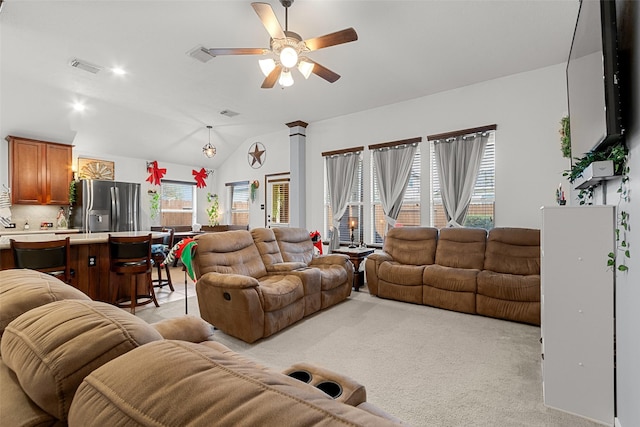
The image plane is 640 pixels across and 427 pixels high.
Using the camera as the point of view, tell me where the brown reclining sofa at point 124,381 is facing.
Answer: facing away from the viewer and to the right of the viewer

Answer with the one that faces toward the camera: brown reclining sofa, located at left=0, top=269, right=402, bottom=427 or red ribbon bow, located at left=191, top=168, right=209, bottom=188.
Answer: the red ribbon bow

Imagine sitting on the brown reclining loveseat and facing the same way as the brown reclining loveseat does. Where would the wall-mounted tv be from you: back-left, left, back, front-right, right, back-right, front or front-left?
front

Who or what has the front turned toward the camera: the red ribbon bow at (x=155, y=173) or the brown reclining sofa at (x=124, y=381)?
the red ribbon bow

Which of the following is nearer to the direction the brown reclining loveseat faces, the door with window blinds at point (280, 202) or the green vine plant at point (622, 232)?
the green vine plant

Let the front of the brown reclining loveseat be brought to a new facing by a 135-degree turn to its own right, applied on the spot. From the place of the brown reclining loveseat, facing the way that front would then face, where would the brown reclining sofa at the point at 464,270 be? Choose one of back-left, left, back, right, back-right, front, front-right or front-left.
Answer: back

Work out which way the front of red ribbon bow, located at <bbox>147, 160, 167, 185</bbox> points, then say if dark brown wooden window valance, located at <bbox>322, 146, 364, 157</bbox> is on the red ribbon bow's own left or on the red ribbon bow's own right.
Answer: on the red ribbon bow's own left

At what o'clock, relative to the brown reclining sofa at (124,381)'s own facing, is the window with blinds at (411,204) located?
The window with blinds is roughly at 12 o'clock from the brown reclining sofa.

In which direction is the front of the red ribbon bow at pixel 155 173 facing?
toward the camera

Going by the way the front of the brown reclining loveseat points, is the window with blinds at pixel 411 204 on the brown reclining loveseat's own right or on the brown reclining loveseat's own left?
on the brown reclining loveseat's own left

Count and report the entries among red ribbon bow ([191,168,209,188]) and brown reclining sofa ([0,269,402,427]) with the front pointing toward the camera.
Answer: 1

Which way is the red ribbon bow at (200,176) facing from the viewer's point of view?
toward the camera

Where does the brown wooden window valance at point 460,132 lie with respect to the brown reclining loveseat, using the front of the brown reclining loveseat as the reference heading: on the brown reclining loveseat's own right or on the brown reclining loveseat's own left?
on the brown reclining loveseat's own left

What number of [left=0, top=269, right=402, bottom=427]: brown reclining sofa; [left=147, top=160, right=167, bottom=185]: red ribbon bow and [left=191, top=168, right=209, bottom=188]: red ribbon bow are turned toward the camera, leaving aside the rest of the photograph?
2

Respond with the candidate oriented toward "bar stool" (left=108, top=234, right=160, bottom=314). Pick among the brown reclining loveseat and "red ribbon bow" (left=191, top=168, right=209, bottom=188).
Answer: the red ribbon bow

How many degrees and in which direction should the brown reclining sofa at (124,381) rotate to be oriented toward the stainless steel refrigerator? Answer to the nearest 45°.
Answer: approximately 45° to its left

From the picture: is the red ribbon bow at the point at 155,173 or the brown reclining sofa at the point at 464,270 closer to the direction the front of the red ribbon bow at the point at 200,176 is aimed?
the brown reclining sofa

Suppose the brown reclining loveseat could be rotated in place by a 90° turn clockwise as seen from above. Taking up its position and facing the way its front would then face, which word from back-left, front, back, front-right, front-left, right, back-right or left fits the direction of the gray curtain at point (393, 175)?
back

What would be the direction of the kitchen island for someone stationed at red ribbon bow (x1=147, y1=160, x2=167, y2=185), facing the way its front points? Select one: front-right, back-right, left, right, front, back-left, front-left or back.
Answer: front

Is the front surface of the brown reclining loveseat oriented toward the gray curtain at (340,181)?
no

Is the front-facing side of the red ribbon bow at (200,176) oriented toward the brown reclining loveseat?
yes
